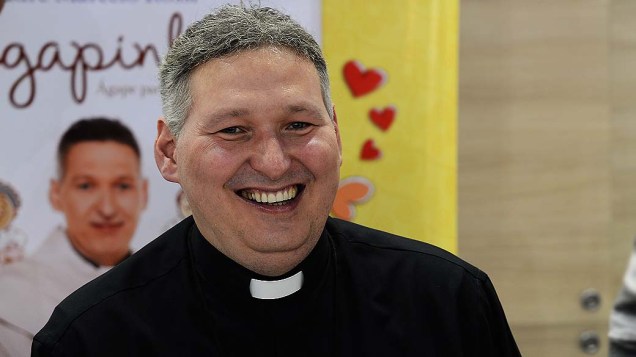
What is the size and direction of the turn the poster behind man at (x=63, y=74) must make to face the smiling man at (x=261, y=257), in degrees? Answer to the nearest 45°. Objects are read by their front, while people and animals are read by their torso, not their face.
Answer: approximately 45° to its left

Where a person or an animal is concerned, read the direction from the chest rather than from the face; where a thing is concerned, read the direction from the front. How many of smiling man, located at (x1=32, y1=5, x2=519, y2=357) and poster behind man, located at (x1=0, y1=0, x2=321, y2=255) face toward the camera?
2

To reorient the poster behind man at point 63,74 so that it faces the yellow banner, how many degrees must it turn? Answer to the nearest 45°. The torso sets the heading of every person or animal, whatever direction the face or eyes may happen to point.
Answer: approximately 90° to its left

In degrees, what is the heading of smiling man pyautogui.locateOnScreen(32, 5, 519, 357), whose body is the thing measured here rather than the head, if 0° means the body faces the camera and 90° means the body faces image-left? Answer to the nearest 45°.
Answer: approximately 0°

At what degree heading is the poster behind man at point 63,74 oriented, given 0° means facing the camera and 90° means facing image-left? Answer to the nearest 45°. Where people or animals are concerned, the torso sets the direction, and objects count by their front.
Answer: approximately 0°

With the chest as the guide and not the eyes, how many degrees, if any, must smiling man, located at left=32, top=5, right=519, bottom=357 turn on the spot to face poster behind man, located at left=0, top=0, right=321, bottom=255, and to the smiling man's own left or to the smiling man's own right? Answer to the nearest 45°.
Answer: approximately 135° to the smiling man's own right

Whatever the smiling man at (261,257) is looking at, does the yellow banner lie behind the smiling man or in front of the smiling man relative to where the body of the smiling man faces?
behind

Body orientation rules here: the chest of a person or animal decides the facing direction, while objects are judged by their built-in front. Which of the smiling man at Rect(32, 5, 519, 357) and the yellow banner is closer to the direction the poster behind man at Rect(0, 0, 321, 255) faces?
the smiling man
